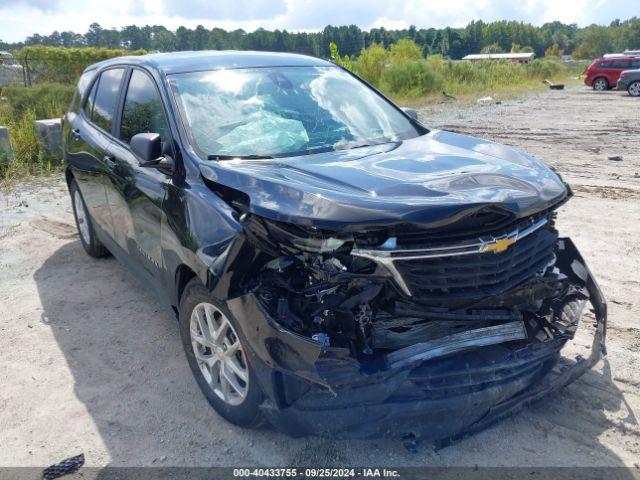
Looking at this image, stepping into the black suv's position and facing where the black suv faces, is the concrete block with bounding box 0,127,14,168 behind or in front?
behind

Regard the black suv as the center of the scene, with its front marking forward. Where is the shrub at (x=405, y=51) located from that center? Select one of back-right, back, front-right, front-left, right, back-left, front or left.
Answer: back-left

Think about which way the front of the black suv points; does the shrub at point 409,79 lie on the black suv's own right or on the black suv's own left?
on the black suv's own left

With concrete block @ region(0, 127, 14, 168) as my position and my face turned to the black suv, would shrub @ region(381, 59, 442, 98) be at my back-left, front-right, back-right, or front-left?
back-left

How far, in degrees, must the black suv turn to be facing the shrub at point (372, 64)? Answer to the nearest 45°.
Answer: approximately 135° to its left

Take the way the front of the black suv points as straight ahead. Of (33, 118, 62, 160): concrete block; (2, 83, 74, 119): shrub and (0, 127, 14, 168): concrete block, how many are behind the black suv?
3

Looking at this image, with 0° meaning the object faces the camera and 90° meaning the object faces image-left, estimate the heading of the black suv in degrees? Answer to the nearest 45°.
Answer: approximately 315°

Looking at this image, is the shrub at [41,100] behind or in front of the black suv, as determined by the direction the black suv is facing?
behind
